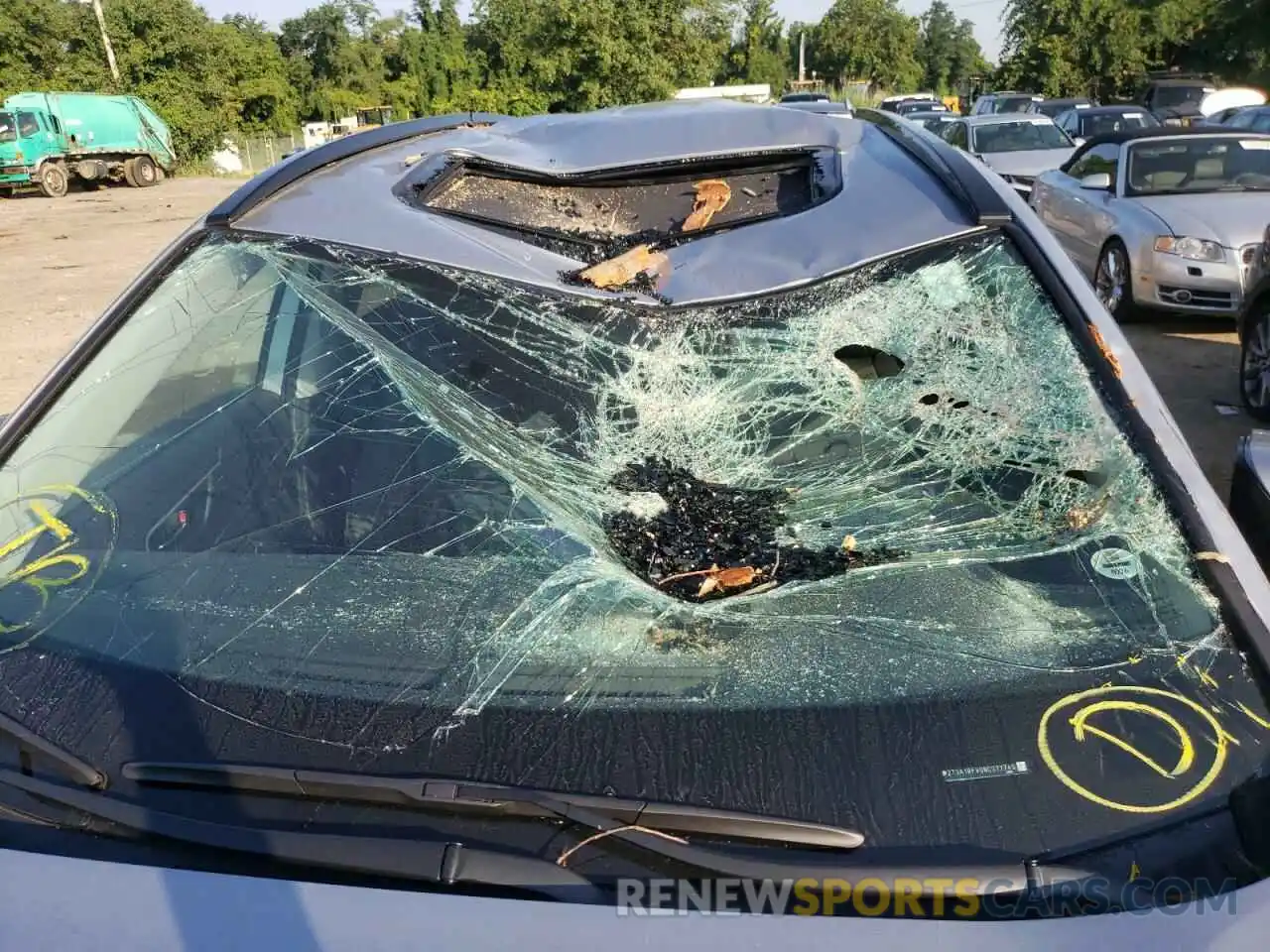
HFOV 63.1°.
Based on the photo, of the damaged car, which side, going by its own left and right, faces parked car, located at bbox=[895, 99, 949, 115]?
back

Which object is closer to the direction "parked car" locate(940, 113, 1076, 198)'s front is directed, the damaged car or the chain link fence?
the damaged car

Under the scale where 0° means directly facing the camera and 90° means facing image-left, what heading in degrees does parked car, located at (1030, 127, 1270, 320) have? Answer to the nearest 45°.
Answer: approximately 315°

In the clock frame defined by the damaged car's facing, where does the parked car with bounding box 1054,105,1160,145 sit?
The parked car is roughly at 7 o'clock from the damaged car.

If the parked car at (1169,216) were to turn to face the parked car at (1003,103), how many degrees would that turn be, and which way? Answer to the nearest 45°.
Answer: approximately 135° to its left

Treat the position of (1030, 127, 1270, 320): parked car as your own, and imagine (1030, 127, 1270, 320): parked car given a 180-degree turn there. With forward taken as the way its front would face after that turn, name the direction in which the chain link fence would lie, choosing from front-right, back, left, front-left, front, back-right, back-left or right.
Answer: front

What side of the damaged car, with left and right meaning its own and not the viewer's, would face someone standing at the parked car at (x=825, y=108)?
back
